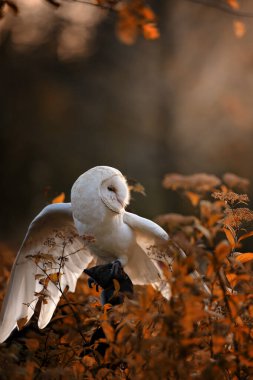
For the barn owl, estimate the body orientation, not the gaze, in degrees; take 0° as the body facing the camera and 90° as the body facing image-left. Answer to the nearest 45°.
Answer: approximately 315°

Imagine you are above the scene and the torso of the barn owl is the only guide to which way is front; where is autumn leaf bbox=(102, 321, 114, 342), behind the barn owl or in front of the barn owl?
in front
